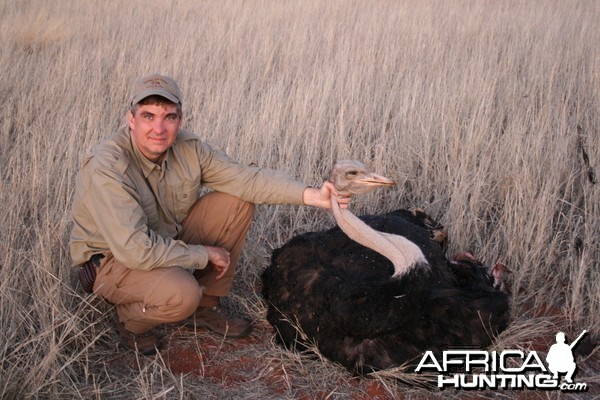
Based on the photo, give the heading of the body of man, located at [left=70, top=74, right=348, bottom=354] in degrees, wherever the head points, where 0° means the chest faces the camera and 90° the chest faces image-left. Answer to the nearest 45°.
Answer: approximately 315°
